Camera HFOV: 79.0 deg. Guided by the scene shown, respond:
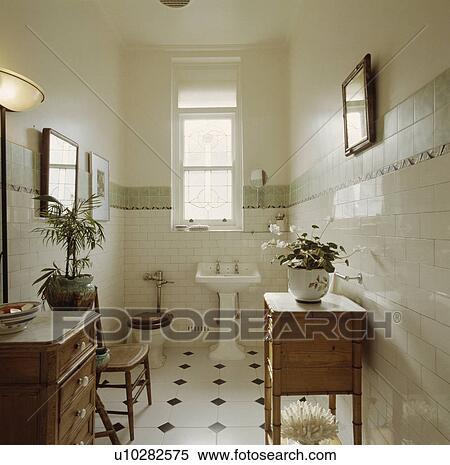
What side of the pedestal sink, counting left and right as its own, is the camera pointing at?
front

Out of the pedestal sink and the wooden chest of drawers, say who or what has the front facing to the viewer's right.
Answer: the wooden chest of drawers

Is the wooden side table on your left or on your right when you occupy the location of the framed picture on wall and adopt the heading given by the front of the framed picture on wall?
on your right

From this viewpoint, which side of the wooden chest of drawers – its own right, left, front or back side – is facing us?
right

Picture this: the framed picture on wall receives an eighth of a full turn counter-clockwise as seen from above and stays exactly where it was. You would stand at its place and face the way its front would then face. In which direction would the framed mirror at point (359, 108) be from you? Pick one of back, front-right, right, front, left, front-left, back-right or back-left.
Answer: right

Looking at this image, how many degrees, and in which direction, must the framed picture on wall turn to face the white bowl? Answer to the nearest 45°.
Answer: approximately 90° to its right

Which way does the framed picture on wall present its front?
to the viewer's right

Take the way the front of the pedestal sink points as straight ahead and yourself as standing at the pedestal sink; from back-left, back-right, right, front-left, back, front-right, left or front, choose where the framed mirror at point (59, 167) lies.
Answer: front-right

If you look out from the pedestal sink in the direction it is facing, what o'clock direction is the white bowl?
The white bowl is roughly at 1 o'clock from the pedestal sink.
